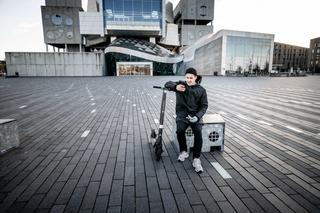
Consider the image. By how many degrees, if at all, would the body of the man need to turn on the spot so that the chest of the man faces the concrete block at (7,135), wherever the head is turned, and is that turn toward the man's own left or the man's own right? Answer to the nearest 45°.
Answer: approximately 90° to the man's own right

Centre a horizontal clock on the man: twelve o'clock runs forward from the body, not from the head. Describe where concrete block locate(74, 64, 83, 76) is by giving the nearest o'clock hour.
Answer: The concrete block is roughly at 5 o'clock from the man.

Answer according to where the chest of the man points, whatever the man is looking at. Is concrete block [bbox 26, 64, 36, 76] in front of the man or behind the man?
behind

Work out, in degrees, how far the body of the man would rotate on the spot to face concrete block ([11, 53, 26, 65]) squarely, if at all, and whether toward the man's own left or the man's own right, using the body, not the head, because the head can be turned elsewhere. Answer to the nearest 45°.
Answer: approximately 135° to the man's own right

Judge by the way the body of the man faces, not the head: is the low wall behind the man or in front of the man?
behind

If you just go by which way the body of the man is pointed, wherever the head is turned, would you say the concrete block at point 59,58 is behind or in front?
behind

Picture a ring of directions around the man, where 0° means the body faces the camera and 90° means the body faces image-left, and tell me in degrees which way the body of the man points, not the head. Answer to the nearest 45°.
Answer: approximately 0°

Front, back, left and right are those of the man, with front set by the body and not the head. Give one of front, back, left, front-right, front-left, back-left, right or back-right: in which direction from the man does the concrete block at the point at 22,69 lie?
back-right

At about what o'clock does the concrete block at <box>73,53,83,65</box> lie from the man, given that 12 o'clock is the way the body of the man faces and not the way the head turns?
The concrete block is roughly at 5 o'clock from the man.
